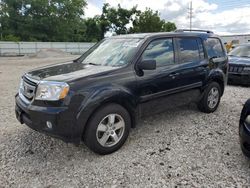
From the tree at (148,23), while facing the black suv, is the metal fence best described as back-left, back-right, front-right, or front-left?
front-right

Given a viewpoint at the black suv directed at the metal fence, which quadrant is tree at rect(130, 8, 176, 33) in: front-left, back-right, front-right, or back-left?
front-right

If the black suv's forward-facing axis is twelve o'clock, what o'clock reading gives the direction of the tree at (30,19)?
The tree is roughly at 4 o'clock from the black suv.

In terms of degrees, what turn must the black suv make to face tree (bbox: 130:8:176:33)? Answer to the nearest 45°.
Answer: approximately 135° to its right

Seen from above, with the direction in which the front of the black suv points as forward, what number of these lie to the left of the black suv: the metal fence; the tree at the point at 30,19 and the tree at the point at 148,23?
0

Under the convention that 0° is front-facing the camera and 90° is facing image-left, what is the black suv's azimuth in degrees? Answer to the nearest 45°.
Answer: approximately 45°

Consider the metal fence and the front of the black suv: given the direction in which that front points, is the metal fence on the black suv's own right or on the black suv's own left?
on the black suv's own right
